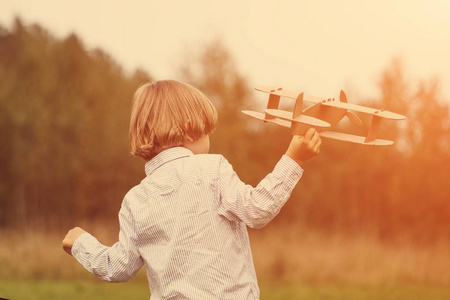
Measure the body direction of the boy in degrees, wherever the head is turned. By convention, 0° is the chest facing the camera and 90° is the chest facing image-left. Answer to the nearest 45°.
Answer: approximately 180°
